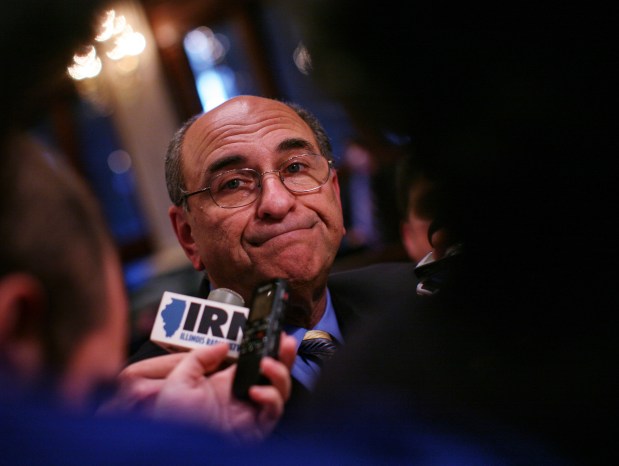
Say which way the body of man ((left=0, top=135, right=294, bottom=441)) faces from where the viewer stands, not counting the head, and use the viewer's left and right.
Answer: facing away from the viewer and to the right of the viewer

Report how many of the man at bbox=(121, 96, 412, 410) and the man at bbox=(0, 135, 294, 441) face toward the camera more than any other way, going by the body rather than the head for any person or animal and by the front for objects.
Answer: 1

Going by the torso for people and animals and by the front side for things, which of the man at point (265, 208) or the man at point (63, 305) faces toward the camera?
the man at point (265, 208)

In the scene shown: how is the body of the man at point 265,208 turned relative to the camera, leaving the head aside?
toward the camera
